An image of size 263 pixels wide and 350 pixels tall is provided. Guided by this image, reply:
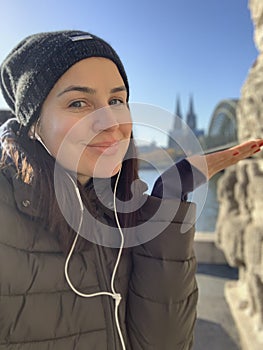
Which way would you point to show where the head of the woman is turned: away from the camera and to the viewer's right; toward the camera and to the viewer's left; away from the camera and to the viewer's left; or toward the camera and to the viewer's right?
toward the camera and to the viewer's right

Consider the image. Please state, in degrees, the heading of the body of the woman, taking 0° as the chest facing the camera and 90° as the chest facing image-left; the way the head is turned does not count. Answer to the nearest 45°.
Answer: approximately 315°
